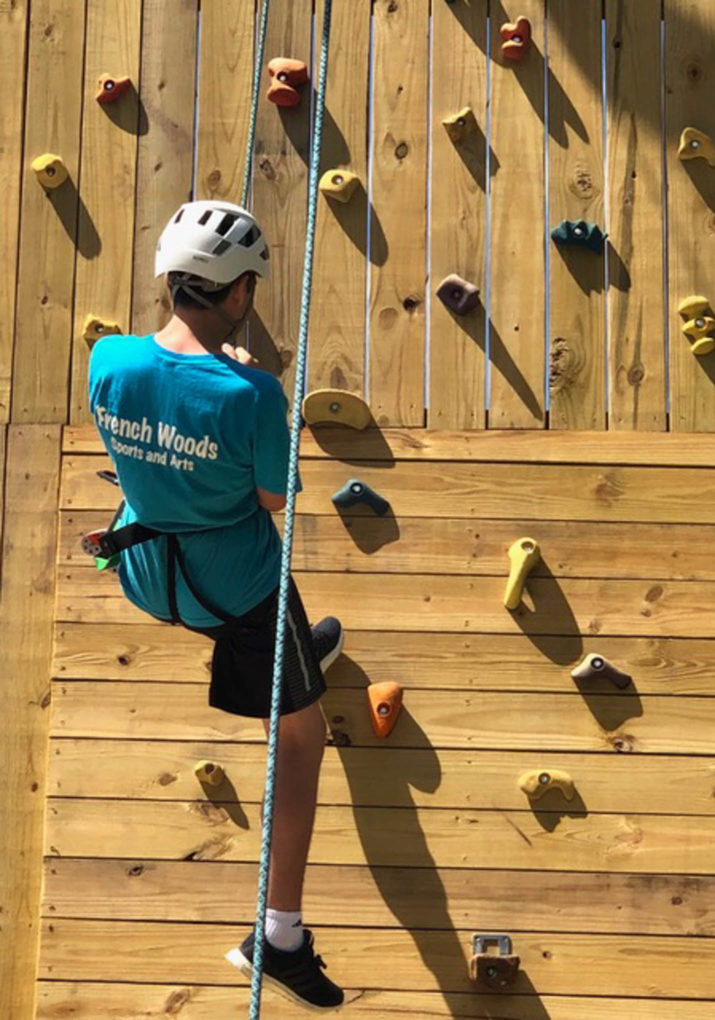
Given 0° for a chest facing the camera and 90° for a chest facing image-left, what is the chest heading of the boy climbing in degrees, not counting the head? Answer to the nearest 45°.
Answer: approximately 225°

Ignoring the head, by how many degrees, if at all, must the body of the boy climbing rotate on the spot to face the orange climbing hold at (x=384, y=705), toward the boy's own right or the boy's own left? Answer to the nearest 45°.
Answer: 0° — they already face it

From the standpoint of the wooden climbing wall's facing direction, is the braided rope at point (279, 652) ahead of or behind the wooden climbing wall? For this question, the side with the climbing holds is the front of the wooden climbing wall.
ahead

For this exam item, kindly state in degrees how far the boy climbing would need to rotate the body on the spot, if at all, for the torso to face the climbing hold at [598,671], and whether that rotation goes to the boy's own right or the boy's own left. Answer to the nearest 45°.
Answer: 0° — they already face it

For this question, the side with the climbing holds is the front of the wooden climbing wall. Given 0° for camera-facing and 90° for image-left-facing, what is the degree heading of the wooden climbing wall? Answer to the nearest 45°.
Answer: approximately 0°
